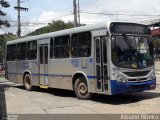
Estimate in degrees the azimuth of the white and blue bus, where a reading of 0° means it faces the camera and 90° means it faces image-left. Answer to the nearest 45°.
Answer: approximately 315°
